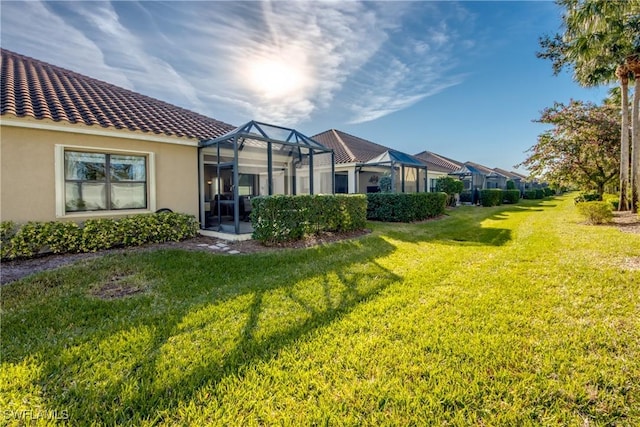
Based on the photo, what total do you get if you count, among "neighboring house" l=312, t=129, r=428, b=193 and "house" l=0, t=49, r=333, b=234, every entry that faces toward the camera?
0

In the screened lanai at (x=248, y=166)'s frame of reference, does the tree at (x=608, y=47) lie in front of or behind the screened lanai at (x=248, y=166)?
in front

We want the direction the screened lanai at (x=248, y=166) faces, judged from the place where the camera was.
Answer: facing the viewer and to the right of the viewer

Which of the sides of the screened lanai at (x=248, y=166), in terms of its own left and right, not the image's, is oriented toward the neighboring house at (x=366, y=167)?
left
